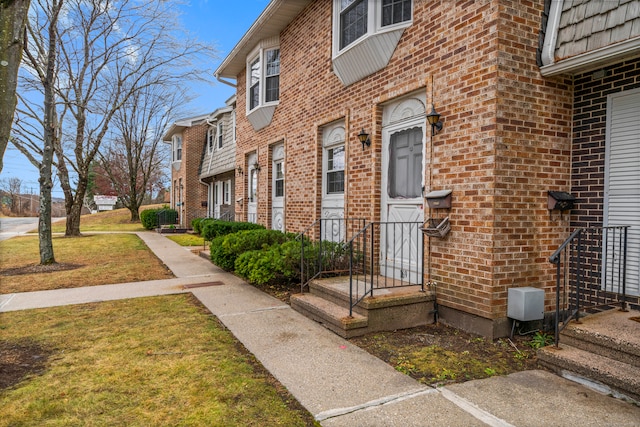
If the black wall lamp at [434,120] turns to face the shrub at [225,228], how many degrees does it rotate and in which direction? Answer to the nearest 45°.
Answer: approximately 90° to its right

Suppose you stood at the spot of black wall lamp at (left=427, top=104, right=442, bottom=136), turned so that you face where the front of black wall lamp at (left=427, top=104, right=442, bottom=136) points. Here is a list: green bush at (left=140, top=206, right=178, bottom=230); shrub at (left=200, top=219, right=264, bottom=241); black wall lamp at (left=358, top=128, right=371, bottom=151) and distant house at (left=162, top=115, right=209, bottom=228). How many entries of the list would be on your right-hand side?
4

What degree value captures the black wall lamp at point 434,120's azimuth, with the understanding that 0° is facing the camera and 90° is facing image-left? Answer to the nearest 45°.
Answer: approximately 45°

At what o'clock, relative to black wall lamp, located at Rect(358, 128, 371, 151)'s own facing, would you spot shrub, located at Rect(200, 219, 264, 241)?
The shrub is roughly at 3 o'clock from the black wall lamp.

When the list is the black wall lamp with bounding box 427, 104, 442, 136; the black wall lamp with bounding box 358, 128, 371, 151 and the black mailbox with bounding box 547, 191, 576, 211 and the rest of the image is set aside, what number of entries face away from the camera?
0

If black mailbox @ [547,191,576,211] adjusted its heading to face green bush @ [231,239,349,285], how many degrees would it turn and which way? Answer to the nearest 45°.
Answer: approximately 135° to its right

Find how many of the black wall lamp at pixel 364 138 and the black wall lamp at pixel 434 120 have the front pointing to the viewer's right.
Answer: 0

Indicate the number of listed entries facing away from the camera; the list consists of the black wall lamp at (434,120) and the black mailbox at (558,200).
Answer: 0

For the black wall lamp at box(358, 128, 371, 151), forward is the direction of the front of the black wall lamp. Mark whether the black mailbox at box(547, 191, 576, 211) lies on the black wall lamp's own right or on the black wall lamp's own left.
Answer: on the black wall lamp's own left

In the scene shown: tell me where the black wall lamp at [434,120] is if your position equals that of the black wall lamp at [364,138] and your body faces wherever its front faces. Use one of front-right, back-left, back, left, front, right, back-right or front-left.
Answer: left

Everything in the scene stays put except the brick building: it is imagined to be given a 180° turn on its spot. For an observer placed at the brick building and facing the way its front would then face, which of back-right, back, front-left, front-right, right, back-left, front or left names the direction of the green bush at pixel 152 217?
left

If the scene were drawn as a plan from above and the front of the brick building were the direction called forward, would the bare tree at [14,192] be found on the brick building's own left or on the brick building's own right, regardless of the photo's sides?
on the brick building's own right
